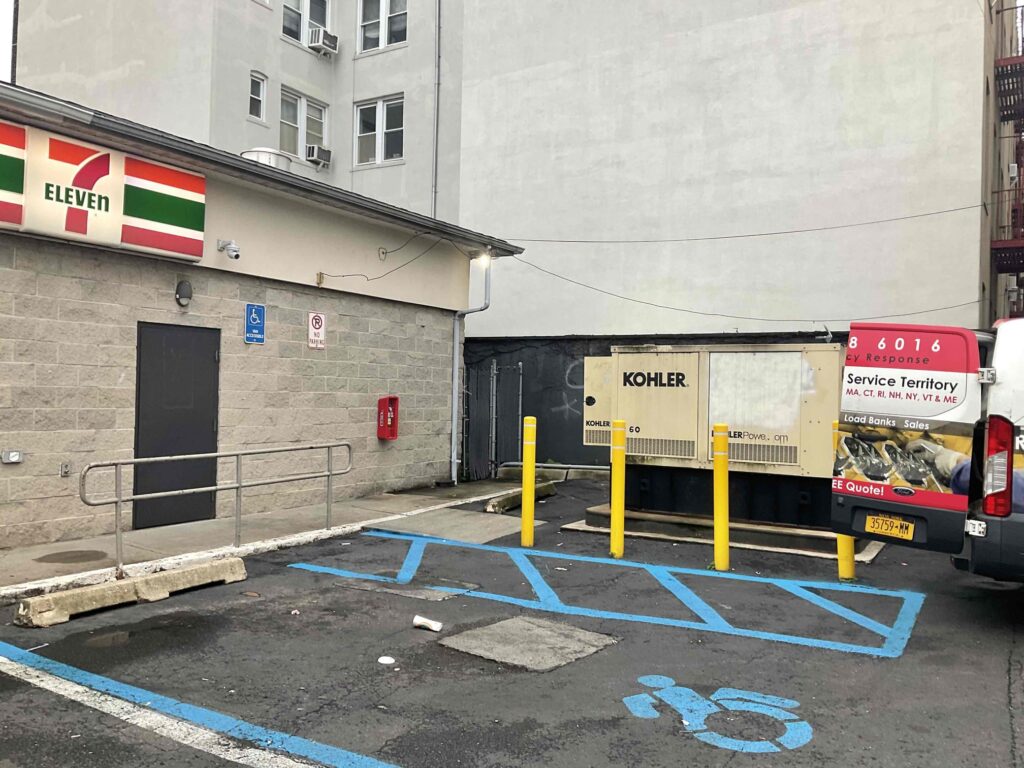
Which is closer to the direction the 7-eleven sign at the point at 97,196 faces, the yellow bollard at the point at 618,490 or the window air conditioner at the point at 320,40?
the yellow bollard

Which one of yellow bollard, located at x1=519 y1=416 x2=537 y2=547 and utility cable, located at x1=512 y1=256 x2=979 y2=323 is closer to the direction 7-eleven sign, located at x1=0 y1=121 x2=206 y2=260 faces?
the yellow bollard

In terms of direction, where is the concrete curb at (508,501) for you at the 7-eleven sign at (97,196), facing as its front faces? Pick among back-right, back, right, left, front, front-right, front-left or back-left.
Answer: front-left

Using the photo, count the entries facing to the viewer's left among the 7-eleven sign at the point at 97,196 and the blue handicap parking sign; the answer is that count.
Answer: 0

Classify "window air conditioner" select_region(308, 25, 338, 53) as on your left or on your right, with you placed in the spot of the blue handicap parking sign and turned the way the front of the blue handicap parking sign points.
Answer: on your left

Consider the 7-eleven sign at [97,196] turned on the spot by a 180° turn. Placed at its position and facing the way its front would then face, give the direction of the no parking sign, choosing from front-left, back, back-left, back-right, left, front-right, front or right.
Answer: right

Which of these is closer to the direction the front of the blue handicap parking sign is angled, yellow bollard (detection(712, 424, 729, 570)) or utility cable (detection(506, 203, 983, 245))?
the yellow bollard

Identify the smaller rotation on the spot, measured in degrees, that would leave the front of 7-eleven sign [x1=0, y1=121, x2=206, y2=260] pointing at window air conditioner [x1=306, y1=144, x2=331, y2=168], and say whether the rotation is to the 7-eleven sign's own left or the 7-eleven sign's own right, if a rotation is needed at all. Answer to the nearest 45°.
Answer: approximately 135° to the 7-eleven sign's own left

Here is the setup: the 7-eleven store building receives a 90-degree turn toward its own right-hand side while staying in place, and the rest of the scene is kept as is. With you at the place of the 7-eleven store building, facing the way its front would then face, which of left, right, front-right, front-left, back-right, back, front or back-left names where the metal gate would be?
back

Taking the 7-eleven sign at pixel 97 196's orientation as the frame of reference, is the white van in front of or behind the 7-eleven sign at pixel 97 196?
in front

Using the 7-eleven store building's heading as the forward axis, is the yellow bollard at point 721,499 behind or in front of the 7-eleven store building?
in front

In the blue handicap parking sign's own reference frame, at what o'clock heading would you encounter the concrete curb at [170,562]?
The concrete curb is roughly at 2 o'clock from the blue handicap parking sign.

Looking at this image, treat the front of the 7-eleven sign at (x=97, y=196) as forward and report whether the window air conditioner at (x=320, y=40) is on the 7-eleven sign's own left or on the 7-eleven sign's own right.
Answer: on the 7-eleven sign's own left

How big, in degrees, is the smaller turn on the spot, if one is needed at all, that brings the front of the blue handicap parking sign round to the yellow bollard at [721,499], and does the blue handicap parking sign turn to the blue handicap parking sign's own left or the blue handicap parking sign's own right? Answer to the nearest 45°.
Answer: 0° — it already faces it

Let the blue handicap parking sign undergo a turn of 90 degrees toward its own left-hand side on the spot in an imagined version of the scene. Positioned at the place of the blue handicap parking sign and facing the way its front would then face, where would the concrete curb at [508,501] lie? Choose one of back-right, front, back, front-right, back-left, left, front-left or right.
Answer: front-right

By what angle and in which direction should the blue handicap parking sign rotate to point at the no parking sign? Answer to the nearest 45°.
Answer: approximately 90° to its left

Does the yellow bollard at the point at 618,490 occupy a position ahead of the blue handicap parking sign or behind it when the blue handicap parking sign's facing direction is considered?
ahead

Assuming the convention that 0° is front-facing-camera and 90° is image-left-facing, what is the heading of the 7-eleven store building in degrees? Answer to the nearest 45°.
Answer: approximately 315°

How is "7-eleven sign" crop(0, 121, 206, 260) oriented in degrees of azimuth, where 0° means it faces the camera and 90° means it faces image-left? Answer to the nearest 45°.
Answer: approximately 315°
